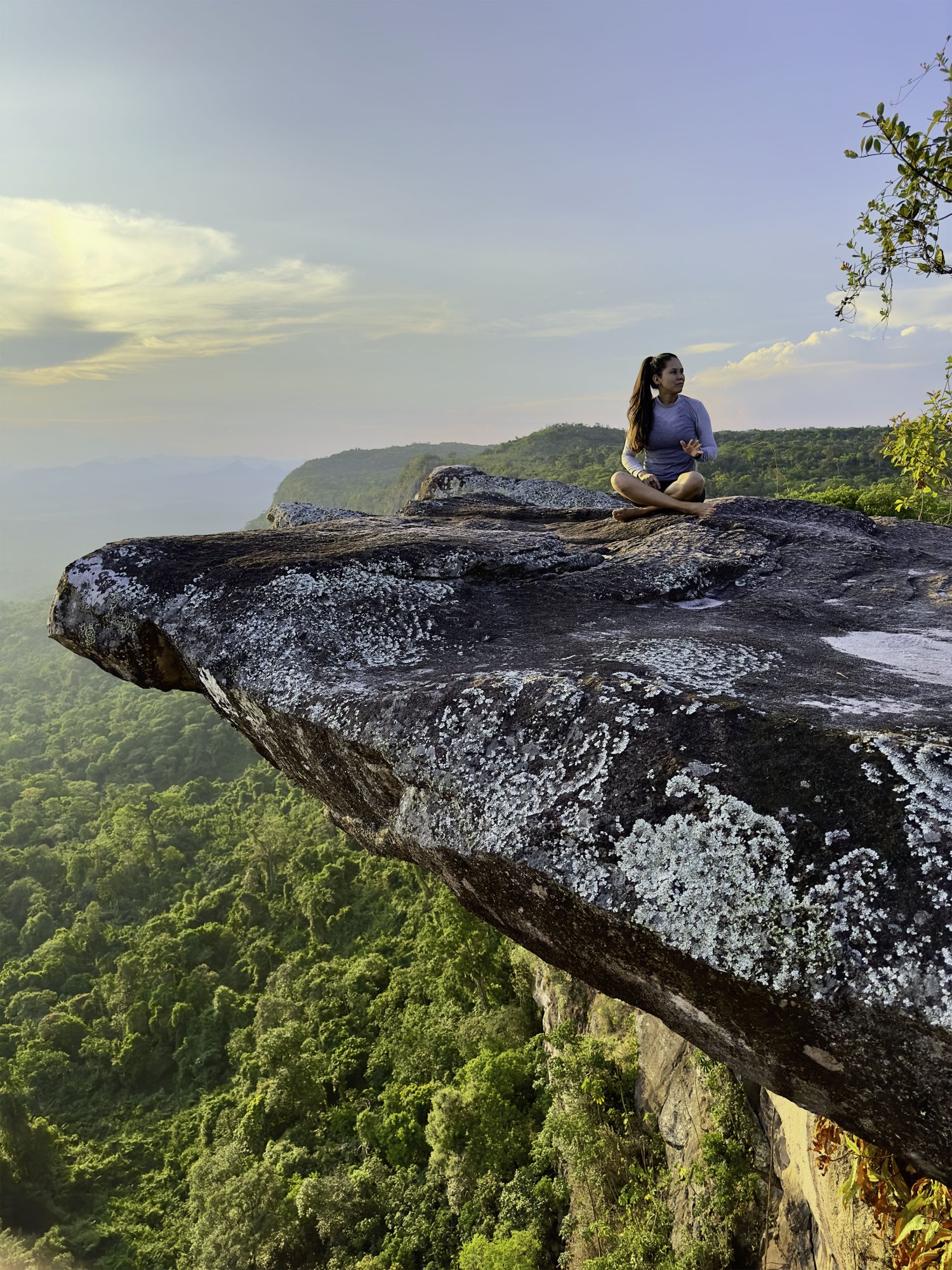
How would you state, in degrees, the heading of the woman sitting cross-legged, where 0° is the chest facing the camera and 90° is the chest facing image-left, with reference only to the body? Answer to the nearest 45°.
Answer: approximately 0°

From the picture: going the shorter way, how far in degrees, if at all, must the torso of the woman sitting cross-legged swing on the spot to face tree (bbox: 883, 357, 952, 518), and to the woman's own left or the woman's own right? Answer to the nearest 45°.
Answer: approximately 135° to the woman's own left
